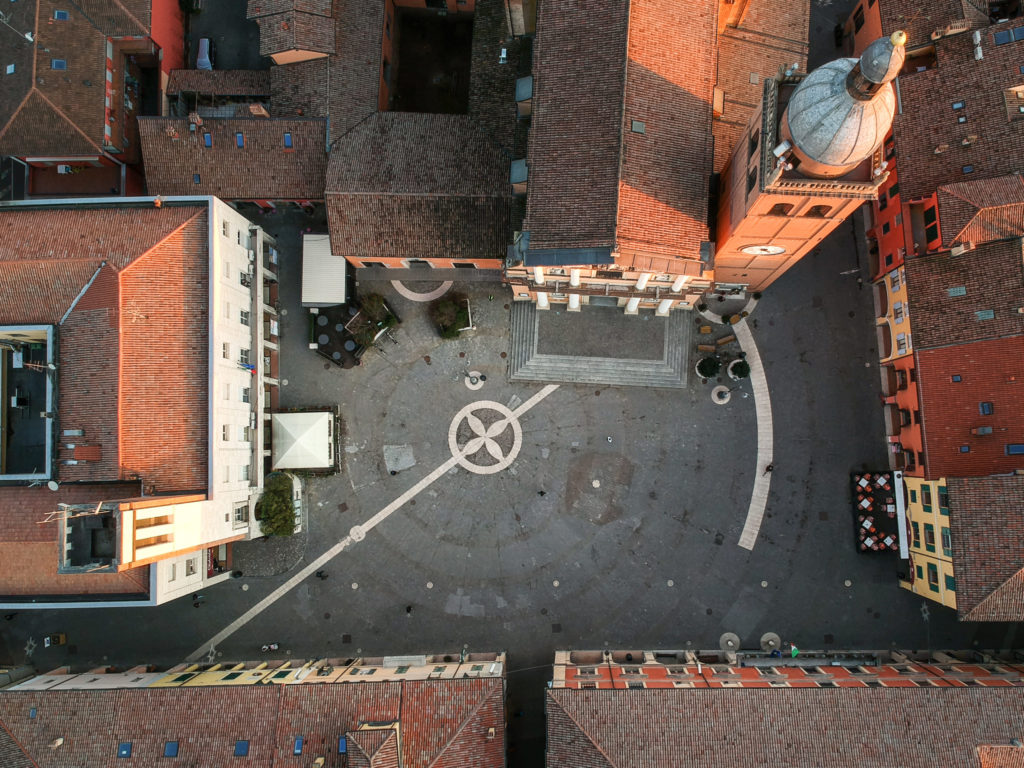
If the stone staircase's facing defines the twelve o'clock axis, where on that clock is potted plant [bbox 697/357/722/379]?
The potted plant is roughly at 9 o'clock from the stone staircase.

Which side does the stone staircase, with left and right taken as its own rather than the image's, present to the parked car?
right

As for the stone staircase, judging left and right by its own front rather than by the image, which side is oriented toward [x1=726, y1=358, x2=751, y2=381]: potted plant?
left

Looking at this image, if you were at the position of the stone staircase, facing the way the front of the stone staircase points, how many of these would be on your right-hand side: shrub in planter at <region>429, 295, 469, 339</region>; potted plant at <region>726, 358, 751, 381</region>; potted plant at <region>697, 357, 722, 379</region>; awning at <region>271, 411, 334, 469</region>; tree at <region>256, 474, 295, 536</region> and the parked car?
4

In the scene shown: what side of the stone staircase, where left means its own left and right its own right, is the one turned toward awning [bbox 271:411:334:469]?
right

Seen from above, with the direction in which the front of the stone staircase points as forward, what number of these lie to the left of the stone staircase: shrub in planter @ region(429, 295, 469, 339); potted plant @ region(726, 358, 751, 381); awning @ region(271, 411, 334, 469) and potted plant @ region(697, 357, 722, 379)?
2

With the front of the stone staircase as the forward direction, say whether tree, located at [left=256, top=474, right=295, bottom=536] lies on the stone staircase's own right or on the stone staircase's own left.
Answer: on the stone staircase's own right

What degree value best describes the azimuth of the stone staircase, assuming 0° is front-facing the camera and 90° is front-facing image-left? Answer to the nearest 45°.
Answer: approximately 0°

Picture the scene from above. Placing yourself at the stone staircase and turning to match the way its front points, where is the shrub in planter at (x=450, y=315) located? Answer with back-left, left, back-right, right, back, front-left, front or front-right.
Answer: right
